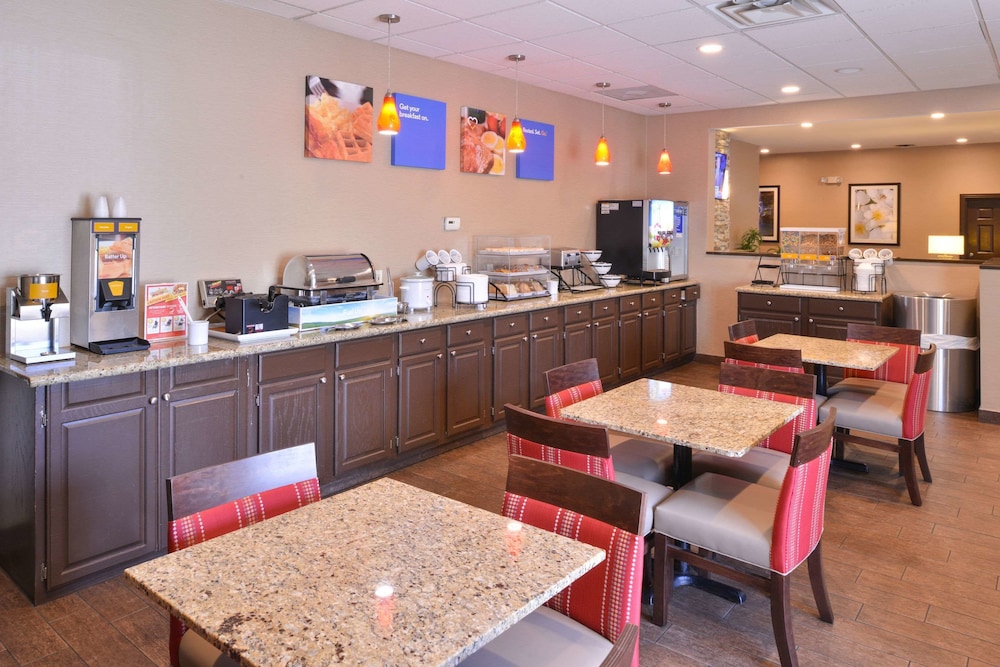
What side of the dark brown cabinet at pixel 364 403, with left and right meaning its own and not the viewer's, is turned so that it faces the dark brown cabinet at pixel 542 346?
left

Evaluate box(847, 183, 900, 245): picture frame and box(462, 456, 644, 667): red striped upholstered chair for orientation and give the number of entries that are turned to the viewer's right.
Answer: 0

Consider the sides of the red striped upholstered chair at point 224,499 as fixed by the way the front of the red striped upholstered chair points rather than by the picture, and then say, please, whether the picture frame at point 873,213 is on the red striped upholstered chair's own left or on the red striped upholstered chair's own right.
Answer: on the red striped upholstered chair's own left

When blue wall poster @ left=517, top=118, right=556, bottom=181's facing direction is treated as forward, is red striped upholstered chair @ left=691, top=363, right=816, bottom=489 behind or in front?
in front

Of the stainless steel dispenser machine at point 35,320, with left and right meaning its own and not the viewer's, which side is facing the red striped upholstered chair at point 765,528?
front

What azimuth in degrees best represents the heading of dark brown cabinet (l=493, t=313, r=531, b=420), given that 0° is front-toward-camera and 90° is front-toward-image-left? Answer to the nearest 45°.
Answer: approximately 315°

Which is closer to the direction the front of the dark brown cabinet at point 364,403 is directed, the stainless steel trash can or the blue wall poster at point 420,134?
the stainless steel trash can
